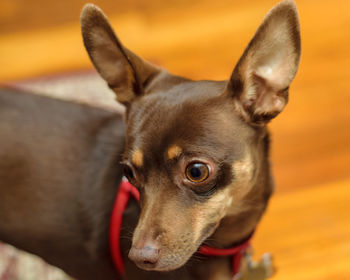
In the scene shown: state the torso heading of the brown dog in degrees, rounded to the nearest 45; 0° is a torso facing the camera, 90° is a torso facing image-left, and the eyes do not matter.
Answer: approximately 315°
